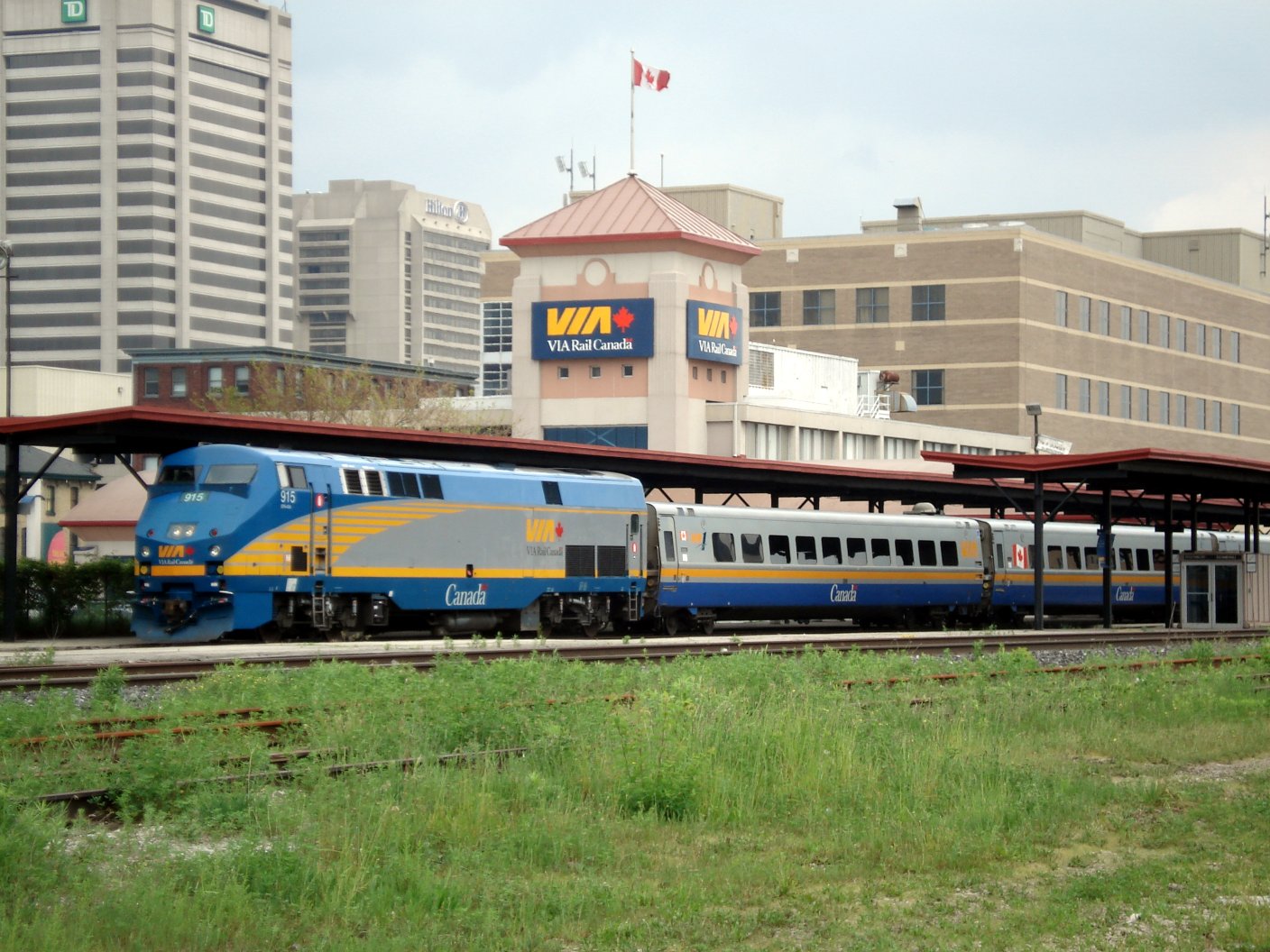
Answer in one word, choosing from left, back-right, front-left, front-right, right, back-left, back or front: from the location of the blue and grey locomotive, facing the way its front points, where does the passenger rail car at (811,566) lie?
back

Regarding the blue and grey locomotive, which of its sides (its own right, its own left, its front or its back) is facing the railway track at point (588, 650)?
left

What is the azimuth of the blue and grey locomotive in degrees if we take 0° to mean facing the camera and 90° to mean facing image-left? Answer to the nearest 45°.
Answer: approximately 45°

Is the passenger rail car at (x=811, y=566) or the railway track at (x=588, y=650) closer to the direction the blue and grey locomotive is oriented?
the railway track
